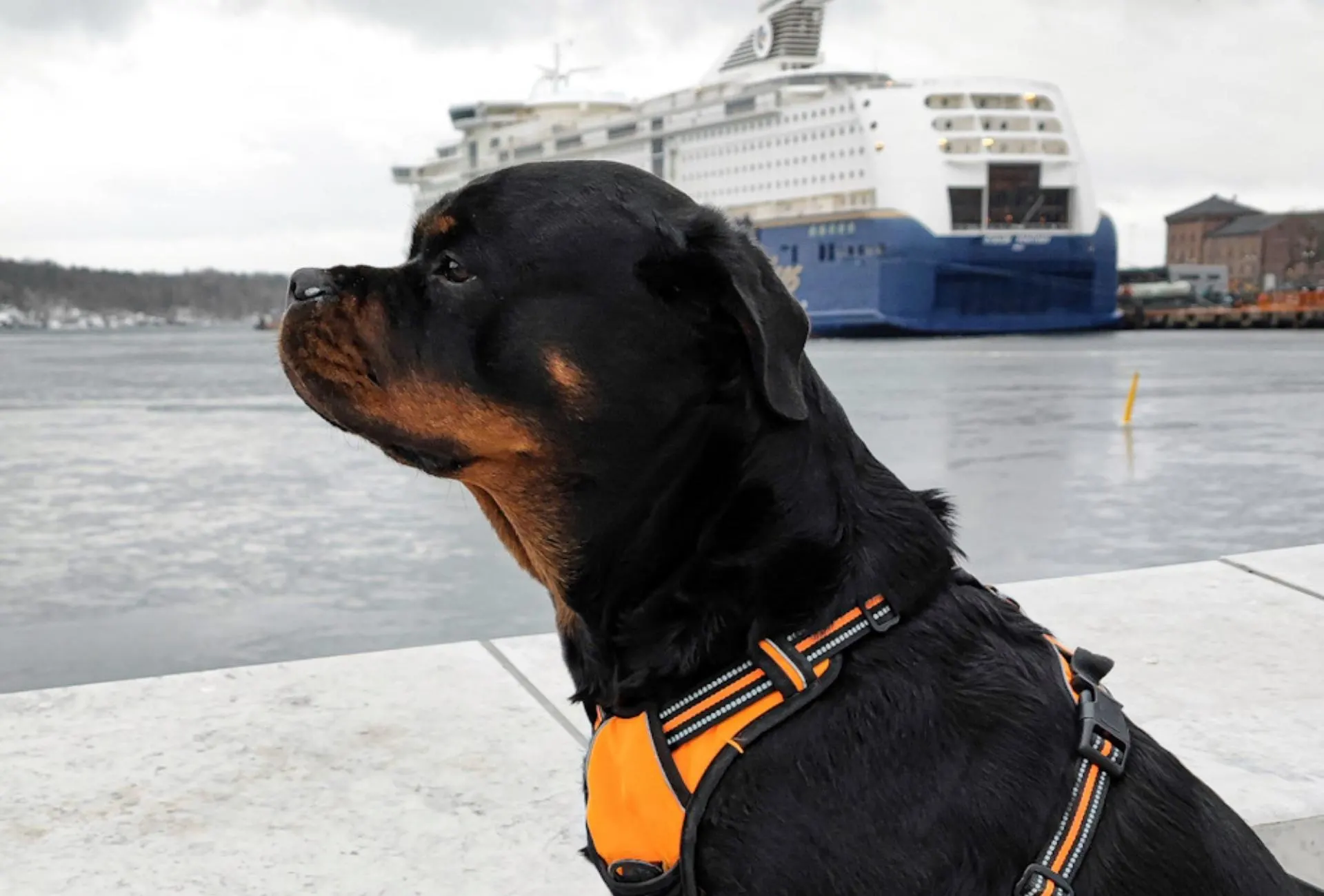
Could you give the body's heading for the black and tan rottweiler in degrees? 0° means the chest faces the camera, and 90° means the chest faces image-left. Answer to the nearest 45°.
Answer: approximately 90°

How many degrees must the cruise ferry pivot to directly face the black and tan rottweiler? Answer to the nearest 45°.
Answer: approximately 135° to its left

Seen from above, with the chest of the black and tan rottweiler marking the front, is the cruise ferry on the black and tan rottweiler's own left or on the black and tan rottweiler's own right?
on the black and tan rottweiler's own right

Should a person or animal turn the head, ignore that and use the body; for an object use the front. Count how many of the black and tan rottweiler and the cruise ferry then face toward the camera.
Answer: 0

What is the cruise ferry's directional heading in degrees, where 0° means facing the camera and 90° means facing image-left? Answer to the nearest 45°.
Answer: approximately 135°
